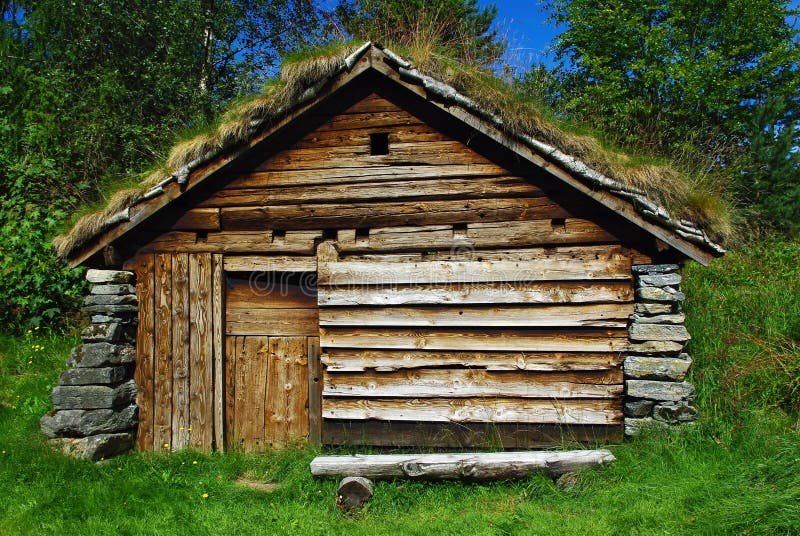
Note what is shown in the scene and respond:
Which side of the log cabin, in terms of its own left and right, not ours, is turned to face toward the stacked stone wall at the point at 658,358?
left

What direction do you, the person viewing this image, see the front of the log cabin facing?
facing the viewer
